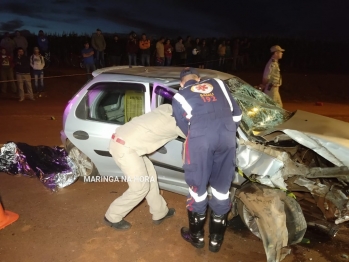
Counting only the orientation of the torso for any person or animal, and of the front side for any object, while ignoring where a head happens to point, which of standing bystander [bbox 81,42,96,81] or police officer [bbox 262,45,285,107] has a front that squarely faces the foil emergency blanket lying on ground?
the standing bystander

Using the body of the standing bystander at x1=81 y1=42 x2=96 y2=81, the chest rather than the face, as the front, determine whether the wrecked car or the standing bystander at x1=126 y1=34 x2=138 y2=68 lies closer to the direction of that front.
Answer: the wrecked car

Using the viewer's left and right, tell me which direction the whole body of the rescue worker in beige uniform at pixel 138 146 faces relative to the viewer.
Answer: facing to the right of the viewer

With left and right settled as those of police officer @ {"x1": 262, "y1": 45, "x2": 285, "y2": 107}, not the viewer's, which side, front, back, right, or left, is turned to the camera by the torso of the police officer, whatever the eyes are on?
right

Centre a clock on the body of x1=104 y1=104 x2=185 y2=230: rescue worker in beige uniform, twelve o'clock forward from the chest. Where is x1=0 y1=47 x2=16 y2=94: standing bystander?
The standing bystander is roughly at 8 o'clock from the rescue worker in beige uniform.

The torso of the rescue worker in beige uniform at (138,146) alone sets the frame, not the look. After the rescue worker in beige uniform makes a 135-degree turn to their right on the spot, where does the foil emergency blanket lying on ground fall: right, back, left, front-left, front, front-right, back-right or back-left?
right

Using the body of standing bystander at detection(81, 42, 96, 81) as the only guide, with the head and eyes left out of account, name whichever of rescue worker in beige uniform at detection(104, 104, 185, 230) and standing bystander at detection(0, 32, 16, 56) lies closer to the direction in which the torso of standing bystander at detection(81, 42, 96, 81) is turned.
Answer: the rescue worker in beige uniform

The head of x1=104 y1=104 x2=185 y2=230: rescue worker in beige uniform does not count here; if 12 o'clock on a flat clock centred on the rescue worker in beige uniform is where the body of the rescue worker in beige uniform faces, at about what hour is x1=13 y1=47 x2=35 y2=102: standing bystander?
The standing bystander is roughly at 8 o'clock from the rescue worker in beige uniform.

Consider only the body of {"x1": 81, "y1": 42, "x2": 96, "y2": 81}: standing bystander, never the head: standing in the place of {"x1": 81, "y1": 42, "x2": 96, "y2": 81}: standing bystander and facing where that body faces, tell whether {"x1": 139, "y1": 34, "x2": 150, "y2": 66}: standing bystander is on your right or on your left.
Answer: on your left

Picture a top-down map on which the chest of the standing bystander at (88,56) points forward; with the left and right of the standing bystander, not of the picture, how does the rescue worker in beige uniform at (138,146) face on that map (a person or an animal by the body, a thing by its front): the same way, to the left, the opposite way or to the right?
to the left
